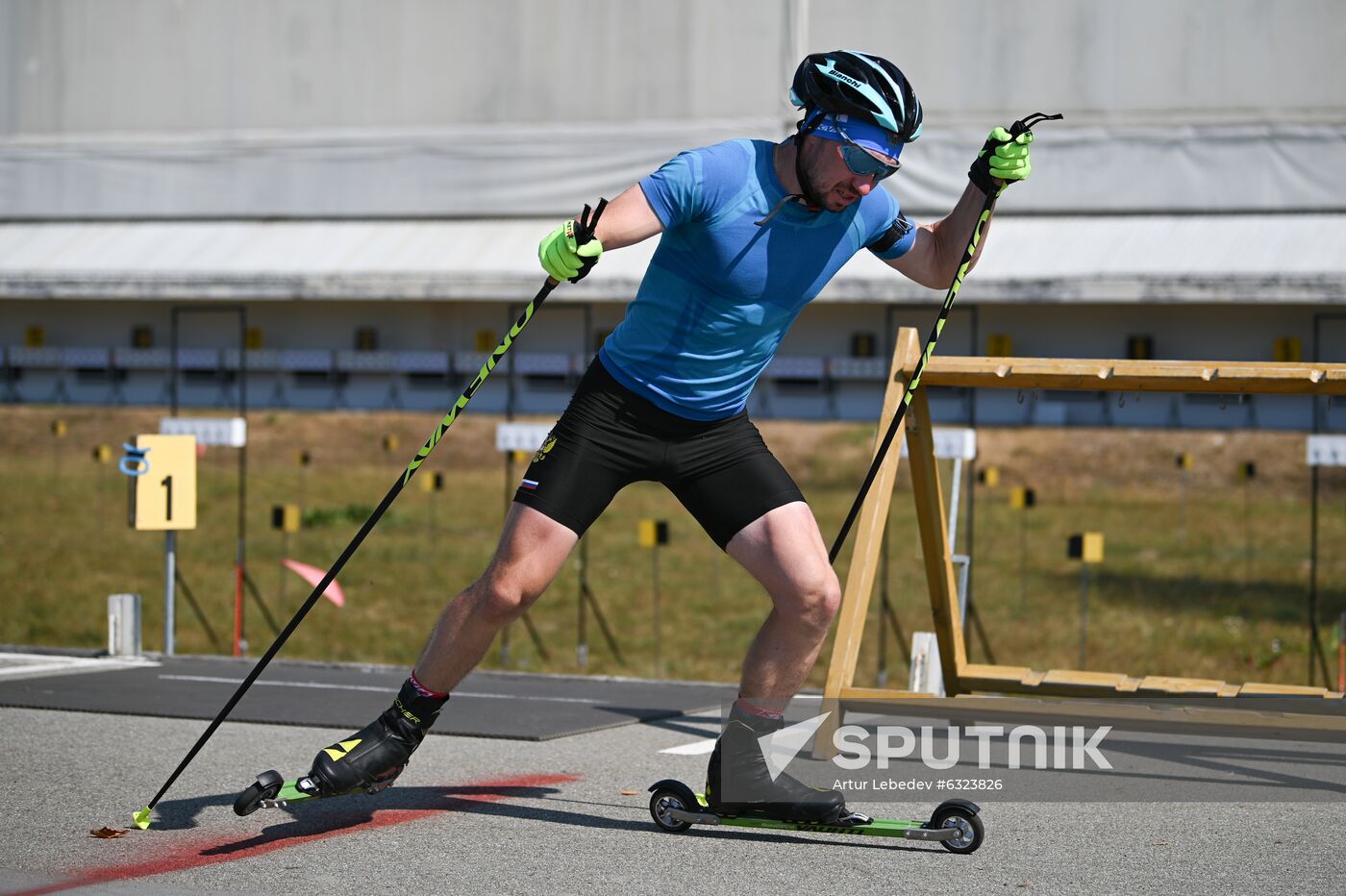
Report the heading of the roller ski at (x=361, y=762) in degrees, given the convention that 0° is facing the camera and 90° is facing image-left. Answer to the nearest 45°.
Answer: approximately 45°

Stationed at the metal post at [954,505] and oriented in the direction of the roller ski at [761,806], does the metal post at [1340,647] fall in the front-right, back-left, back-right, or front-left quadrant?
front-left

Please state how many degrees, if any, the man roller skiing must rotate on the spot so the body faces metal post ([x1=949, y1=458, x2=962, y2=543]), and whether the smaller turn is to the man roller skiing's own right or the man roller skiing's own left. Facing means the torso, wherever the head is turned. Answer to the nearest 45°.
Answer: approximately 135° to the man roller skiing's own left

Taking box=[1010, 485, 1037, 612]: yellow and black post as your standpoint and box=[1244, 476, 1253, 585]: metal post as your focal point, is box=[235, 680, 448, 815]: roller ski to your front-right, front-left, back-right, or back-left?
back-right

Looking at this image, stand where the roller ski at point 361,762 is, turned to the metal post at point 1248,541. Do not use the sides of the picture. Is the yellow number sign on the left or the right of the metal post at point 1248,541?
left

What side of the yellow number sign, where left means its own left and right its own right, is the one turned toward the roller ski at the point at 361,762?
front

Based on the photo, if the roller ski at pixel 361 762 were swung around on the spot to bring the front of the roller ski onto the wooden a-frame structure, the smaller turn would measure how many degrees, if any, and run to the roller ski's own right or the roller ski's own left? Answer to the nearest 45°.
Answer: approximately 180°

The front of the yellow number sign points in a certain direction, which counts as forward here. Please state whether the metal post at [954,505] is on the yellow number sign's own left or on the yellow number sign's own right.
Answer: on the yellow number sign's own left

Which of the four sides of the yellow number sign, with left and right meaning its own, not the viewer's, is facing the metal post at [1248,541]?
left

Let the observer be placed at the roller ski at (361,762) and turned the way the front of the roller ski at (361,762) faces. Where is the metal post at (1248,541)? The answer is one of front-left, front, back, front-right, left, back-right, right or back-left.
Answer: back

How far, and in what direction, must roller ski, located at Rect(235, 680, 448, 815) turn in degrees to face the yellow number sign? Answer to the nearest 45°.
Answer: approximately 135° to its right
